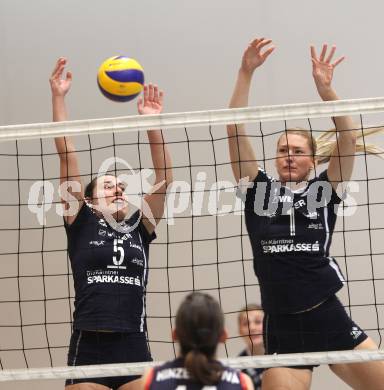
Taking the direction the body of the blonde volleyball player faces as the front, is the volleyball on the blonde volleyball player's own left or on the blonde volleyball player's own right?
on the blonde volleyball player's own right

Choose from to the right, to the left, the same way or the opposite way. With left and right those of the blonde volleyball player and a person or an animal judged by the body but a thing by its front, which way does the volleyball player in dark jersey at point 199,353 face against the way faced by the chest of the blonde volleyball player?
the opposite way

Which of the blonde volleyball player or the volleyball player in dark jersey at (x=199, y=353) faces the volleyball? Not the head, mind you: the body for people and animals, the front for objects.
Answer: the volleyball player in dark jersey

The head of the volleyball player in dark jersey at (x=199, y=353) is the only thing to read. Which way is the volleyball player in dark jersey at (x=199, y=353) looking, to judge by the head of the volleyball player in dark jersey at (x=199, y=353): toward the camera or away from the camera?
away from the camera

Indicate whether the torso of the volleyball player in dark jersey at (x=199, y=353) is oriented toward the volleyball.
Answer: yes

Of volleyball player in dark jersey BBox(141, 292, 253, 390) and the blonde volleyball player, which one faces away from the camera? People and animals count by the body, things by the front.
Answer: the volleyball player in dark jersey

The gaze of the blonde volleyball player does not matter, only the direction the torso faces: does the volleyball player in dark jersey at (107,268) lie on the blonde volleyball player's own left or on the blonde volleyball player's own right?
on the blonde volleyball player's own right

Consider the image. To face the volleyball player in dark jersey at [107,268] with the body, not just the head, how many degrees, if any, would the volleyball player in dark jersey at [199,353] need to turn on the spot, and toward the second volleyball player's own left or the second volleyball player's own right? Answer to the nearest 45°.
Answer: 0° — they already face them

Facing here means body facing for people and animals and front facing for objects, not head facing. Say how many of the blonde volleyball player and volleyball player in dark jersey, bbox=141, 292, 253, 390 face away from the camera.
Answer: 1

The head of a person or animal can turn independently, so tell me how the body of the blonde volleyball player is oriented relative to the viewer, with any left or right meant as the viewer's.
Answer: facing the viewer

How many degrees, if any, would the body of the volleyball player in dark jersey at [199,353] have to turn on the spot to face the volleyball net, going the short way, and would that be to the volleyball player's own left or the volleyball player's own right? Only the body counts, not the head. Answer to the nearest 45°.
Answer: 0° — they already face it

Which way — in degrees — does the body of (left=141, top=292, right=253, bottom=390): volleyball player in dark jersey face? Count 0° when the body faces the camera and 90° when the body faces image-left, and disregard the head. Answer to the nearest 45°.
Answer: approximately 180°
